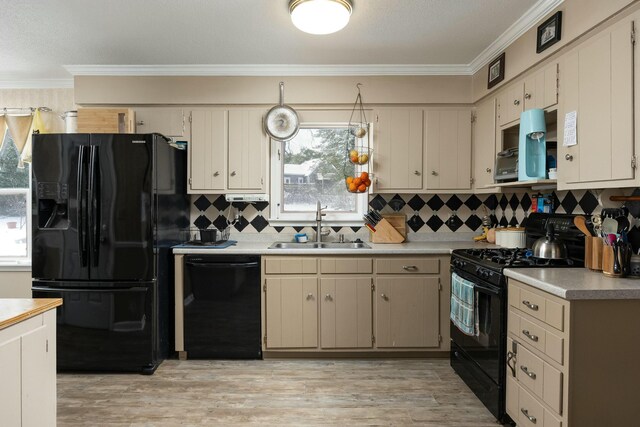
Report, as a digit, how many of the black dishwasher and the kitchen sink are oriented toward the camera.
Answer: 2

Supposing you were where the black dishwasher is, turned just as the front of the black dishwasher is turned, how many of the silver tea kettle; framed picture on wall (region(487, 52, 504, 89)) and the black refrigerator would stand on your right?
1

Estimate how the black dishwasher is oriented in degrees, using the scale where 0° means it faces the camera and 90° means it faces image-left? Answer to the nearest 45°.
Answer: approximately 0°

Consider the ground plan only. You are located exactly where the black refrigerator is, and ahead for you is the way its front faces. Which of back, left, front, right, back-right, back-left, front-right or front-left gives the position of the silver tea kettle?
front-left

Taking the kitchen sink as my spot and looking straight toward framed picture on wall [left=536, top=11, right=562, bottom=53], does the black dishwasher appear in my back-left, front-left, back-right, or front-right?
back-right

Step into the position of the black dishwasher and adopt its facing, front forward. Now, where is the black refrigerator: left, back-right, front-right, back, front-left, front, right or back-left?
right

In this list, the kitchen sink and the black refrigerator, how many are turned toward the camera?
2

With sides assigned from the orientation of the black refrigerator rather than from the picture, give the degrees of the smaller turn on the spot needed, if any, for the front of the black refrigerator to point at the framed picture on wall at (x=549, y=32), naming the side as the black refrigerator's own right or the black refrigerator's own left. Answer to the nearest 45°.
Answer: approximately 45° to the black refrigerator's own left

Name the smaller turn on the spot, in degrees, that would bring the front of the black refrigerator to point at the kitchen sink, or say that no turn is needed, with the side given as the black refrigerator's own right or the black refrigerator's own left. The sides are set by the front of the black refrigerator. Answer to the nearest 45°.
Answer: approximately 90° to the black refrigerator's own left

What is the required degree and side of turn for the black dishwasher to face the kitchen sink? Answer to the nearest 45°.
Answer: approximately 90° to its left

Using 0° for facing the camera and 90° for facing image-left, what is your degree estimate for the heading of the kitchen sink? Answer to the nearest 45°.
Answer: approximately 0°

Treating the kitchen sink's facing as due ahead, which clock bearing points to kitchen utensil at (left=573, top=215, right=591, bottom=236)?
The kitchen utensil is roughly at 10 o'clock from the kitchen sink.
